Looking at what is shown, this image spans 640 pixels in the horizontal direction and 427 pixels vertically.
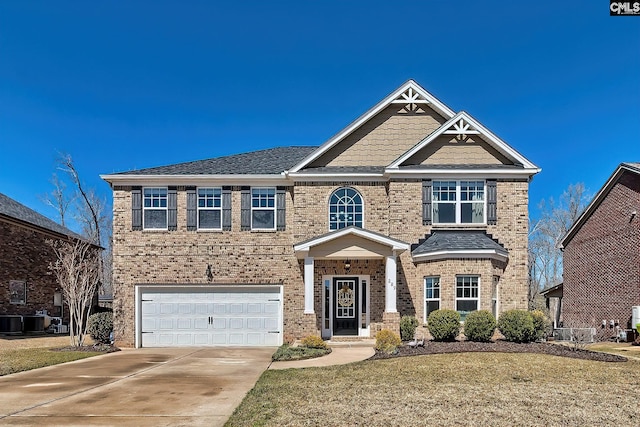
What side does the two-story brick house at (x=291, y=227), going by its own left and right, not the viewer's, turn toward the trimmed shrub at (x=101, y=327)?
right

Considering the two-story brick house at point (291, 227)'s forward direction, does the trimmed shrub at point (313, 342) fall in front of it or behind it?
in front

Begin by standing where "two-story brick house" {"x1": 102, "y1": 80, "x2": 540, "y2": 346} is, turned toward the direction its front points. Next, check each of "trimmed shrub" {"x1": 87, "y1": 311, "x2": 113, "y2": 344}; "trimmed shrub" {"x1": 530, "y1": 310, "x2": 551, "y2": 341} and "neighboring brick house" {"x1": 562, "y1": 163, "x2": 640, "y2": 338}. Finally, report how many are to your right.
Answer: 1

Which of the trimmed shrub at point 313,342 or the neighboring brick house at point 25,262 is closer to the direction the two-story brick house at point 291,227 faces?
the trimmed shrub

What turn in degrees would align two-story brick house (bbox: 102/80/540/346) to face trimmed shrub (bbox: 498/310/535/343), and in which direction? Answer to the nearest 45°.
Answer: approximately 45° to its left

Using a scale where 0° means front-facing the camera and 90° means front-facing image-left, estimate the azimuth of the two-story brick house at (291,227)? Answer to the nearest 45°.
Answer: approximately 0°

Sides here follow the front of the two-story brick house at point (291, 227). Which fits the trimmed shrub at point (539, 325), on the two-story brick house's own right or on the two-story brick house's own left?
on the two-story brick house's own left

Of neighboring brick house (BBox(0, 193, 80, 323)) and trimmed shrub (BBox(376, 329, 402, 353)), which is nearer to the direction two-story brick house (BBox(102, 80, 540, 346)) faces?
the trimmed shrub

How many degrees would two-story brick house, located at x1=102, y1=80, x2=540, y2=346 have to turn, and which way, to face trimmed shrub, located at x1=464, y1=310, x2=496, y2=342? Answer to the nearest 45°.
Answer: approximately 45° to its left
